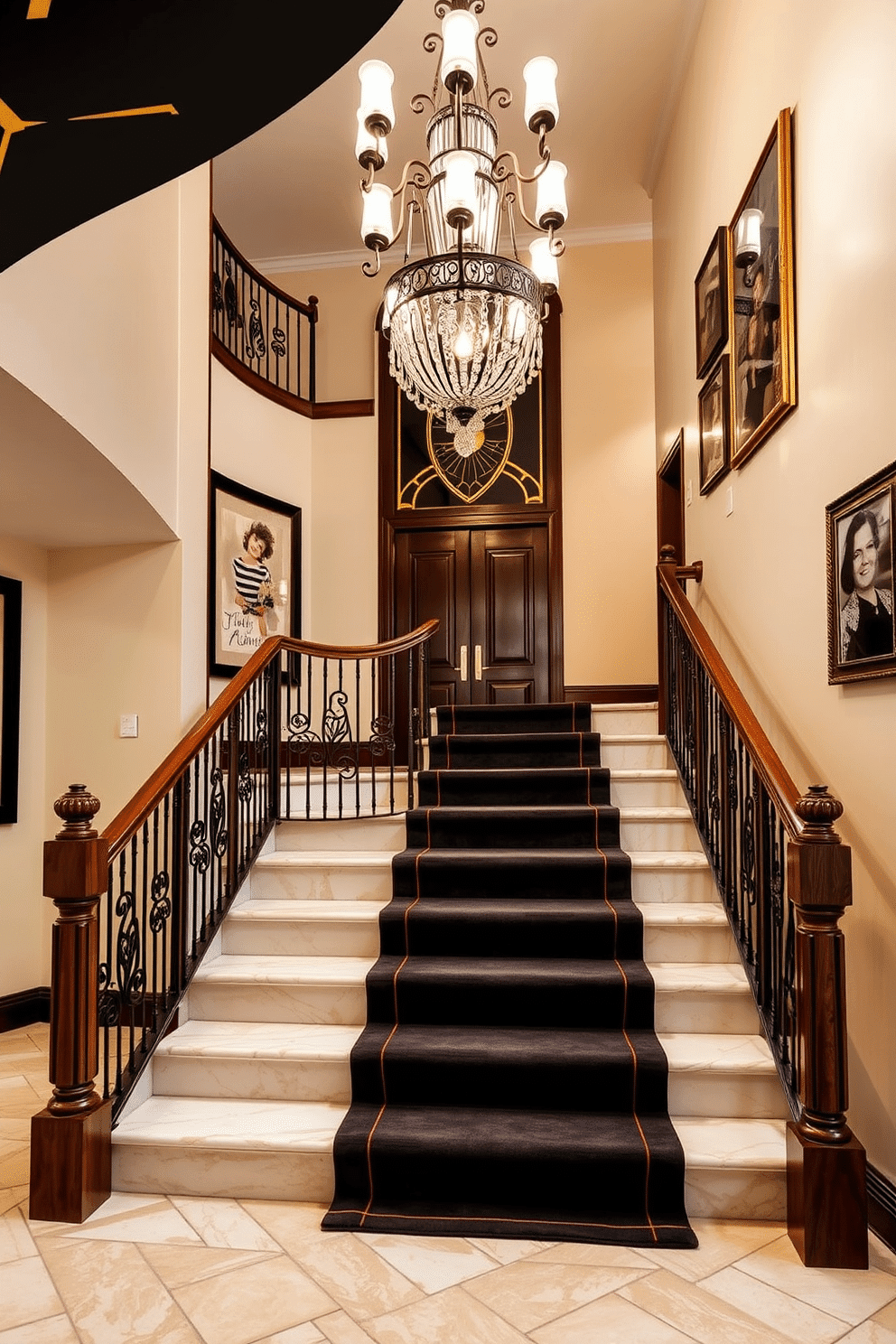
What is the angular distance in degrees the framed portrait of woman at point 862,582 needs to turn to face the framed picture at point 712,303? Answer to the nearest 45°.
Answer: approximately 135° to its right

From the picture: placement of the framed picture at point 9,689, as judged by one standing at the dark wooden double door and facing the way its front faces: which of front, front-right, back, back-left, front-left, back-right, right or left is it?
front-right

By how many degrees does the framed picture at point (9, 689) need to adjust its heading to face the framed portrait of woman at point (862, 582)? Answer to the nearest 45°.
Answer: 0° — it already faces it

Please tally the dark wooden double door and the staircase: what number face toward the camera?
2

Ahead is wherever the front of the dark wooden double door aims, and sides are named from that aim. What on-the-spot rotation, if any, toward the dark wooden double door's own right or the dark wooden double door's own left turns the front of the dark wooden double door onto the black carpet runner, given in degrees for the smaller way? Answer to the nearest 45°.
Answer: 0° — it already faces it

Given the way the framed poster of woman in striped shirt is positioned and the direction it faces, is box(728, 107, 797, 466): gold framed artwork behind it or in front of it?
in front

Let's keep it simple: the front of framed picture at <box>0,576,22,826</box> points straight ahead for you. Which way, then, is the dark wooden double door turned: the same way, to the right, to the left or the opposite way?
to the right

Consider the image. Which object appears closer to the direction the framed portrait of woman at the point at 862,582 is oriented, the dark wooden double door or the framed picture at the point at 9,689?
the framed picture

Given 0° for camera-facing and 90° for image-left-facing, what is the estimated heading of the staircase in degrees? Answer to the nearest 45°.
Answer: approximately 0°

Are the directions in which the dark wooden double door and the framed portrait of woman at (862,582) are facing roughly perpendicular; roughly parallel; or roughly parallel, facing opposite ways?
roughly perpendicular

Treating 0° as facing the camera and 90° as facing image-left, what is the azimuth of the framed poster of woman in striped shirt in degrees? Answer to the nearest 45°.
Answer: approximately 315°

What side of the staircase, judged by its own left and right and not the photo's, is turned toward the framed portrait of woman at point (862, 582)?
left
